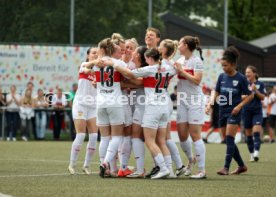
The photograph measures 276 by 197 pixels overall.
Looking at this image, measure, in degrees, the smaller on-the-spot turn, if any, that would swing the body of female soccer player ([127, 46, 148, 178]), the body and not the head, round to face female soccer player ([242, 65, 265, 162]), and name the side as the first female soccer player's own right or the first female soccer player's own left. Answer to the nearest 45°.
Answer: approximately 135° to the first female soccer player's own right

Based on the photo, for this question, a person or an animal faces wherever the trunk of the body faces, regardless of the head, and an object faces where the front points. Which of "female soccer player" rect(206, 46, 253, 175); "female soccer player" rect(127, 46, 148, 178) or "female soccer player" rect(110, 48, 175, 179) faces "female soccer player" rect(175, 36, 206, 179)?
"female soccer player" rect(206, 46, 253, 175)

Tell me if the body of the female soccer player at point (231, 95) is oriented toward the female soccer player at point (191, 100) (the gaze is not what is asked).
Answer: yes

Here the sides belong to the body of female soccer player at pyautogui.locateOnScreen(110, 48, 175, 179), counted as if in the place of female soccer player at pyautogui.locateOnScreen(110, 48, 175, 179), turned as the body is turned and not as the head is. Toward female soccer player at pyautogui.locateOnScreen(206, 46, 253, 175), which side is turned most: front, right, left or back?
right

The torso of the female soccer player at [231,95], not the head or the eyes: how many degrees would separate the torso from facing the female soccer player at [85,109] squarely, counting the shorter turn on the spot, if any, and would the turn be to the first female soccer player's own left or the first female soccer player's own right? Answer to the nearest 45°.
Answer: approximately 45° to the first female soccer player's own right

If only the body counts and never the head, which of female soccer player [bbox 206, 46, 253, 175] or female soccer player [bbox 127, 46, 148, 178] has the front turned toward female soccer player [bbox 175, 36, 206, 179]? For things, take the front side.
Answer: female soccer player [bbox 206, 46, 253, 175]

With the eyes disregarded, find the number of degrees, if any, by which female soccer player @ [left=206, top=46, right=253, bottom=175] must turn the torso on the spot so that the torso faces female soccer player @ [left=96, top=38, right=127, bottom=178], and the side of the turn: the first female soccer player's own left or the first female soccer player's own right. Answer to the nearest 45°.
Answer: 0° — they already face them

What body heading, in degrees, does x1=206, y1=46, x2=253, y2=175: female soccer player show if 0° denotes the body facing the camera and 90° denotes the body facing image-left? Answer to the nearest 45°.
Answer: approximately 45°

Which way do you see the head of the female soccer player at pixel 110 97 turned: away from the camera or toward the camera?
away from the camera
